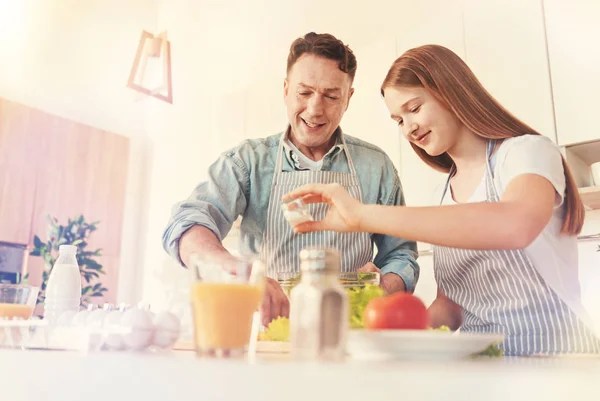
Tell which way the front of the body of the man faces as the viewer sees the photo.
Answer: toward the camera

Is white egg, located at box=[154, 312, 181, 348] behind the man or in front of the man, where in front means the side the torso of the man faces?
in front

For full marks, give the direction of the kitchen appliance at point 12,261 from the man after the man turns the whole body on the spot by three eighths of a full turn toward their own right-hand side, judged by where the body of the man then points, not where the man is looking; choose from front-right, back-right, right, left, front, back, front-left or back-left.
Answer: front

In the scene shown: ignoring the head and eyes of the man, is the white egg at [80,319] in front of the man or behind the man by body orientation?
in front

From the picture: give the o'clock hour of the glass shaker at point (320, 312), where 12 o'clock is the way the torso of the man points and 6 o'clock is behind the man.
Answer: The glass shaker is roughly at 12 o'clock from the man.

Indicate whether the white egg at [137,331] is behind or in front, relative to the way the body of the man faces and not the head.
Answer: in front

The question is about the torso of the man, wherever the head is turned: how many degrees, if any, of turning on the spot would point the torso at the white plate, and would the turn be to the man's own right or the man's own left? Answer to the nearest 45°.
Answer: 0° — they already face it

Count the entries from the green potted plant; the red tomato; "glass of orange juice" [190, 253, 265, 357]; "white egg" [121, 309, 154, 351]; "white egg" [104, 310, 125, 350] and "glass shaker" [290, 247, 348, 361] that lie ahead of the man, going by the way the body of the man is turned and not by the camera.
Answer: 5

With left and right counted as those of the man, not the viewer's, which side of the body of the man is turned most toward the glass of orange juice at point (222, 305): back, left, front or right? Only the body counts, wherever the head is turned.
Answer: front

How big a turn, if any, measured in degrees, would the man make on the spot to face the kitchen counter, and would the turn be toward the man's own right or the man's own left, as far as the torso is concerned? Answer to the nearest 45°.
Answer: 0° — they already face it

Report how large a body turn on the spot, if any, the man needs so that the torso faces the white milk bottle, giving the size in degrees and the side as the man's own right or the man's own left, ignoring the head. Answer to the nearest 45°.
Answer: approximately 45° to the man's own right

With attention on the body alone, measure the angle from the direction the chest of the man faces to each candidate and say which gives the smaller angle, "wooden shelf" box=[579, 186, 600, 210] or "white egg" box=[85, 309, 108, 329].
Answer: the white egg
